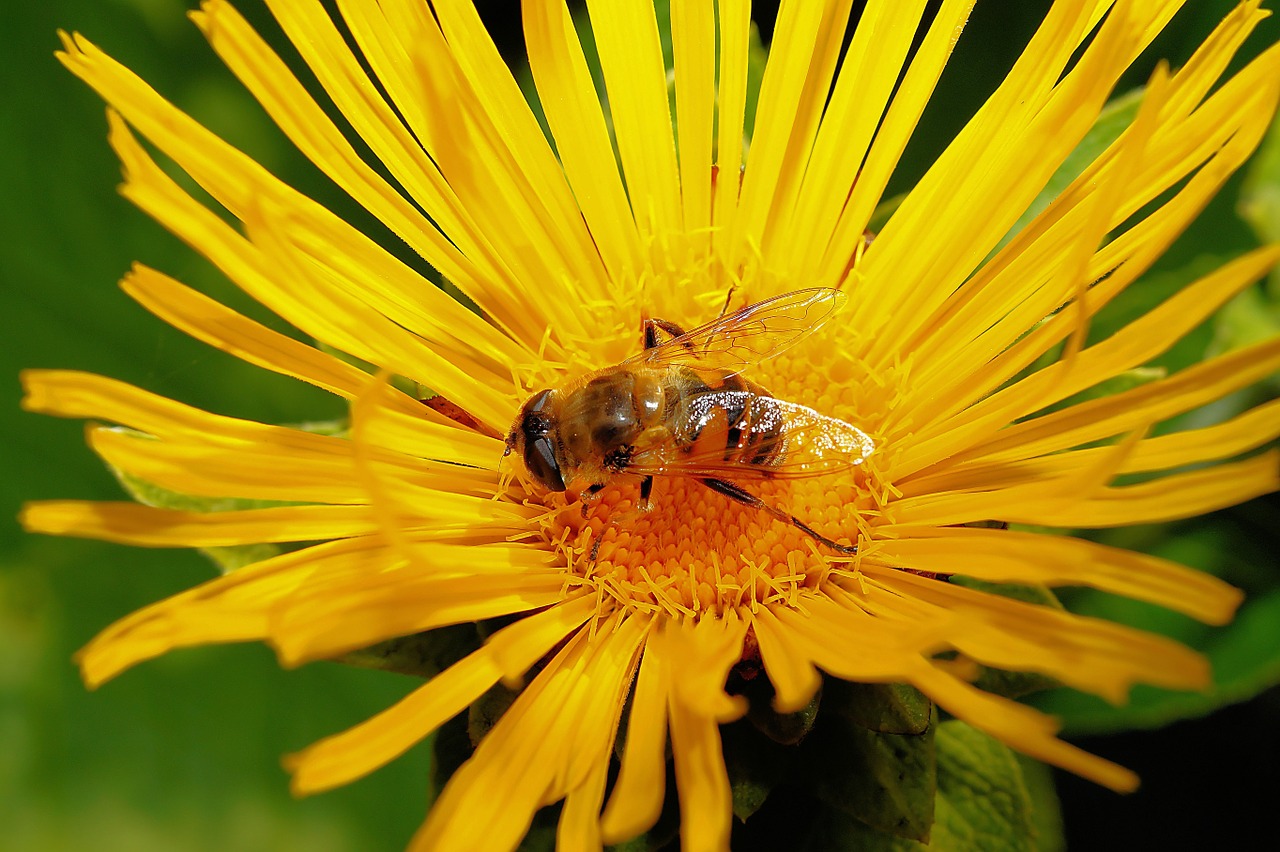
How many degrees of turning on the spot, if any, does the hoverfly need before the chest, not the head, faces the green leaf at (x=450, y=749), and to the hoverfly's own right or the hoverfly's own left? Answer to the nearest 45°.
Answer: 0° — it already faces it

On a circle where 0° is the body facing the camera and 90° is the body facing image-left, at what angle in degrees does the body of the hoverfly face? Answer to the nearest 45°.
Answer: approximately 90°

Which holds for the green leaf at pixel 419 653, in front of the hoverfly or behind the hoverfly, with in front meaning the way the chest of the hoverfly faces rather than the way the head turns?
in front

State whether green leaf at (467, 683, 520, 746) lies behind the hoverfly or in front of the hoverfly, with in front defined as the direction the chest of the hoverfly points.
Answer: in front

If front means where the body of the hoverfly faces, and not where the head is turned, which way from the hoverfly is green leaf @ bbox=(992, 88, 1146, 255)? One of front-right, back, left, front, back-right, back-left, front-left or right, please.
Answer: back

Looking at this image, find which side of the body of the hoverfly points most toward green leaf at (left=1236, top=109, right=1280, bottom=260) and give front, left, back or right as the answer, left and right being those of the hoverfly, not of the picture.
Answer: back
